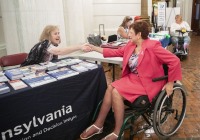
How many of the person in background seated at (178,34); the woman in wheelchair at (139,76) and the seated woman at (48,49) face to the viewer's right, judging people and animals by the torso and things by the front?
1

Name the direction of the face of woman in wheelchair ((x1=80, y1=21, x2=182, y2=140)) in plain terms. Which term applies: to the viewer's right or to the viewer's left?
to the viewer's left

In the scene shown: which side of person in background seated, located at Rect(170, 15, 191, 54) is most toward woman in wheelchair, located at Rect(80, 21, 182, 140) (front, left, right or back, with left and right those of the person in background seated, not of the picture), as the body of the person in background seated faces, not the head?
front

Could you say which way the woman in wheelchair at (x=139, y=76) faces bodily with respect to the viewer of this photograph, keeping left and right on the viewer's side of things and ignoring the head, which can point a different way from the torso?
facing the viewer and to the left of the viewer

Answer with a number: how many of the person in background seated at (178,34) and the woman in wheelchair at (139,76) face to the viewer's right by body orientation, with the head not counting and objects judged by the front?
0

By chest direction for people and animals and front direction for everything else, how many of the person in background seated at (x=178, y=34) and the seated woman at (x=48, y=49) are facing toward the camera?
1

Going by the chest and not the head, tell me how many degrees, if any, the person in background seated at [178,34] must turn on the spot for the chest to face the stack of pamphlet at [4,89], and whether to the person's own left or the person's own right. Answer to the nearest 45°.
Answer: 0° — they already face it

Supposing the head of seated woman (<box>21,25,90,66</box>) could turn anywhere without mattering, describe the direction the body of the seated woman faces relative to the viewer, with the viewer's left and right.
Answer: facing to the right of the viewer

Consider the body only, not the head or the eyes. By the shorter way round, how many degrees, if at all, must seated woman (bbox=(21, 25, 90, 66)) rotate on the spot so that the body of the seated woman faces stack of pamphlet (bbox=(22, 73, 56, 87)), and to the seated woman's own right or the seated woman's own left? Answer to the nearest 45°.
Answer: approximately 90° to the seated woman's own right

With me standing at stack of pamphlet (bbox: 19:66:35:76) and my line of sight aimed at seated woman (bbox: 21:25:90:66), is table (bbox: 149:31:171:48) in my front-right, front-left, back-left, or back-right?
front-right

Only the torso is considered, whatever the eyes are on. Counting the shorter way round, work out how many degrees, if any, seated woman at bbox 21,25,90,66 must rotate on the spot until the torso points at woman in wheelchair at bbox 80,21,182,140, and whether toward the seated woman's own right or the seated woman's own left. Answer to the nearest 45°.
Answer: approximately 45° to the seated woman's own right

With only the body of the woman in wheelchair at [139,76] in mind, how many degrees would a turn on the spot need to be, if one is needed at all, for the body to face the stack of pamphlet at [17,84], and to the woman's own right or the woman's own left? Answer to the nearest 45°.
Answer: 0° — they already face it

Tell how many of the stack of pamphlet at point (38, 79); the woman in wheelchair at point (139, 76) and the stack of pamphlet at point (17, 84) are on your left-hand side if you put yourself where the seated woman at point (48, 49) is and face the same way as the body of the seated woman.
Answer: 0

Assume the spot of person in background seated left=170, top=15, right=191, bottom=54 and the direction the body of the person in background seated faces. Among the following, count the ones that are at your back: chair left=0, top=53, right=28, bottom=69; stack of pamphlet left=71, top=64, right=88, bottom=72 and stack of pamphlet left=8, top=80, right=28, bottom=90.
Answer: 0

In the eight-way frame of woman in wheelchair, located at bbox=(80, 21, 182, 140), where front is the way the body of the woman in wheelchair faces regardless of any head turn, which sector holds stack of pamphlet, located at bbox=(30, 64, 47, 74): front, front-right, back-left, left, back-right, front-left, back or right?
front-right

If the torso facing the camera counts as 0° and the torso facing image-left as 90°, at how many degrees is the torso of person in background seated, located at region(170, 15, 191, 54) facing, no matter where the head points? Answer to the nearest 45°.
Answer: approximately 0°

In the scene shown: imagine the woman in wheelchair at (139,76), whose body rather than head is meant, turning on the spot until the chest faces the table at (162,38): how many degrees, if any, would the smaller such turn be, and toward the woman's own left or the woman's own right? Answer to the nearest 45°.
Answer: approximately 135° to the woman's own right

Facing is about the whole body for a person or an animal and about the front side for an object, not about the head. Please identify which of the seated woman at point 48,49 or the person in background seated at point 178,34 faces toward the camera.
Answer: the person in background seated
